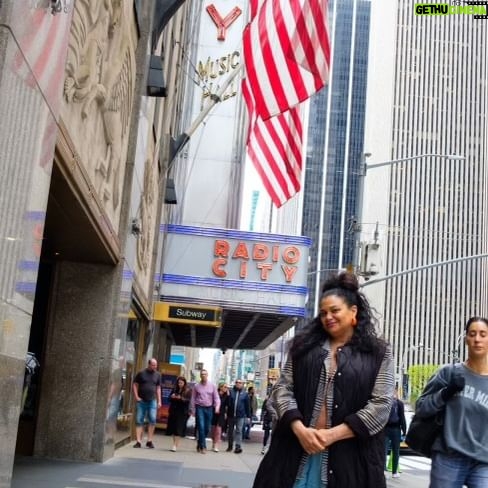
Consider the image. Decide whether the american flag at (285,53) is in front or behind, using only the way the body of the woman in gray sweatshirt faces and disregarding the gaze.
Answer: behind

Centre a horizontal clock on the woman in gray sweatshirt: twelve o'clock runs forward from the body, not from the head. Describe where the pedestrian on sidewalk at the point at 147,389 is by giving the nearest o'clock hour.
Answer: The pedestrian on sidewalk is roughly at 5 o'clock from the woman in gray sweatshirt.

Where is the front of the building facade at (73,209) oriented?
to the viewer's right

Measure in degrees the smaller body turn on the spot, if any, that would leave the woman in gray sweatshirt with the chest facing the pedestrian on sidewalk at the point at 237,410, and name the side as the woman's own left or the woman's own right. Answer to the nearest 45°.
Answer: approximately 180°

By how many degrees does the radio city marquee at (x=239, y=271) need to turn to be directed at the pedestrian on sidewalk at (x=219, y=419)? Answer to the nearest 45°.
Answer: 0° — it already faces them

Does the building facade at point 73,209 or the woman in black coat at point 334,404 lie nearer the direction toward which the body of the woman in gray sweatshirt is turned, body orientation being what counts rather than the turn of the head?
the woman in black coat

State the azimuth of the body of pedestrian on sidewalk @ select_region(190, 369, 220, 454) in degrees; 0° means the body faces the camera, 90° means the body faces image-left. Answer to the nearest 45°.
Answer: approximately 0°
